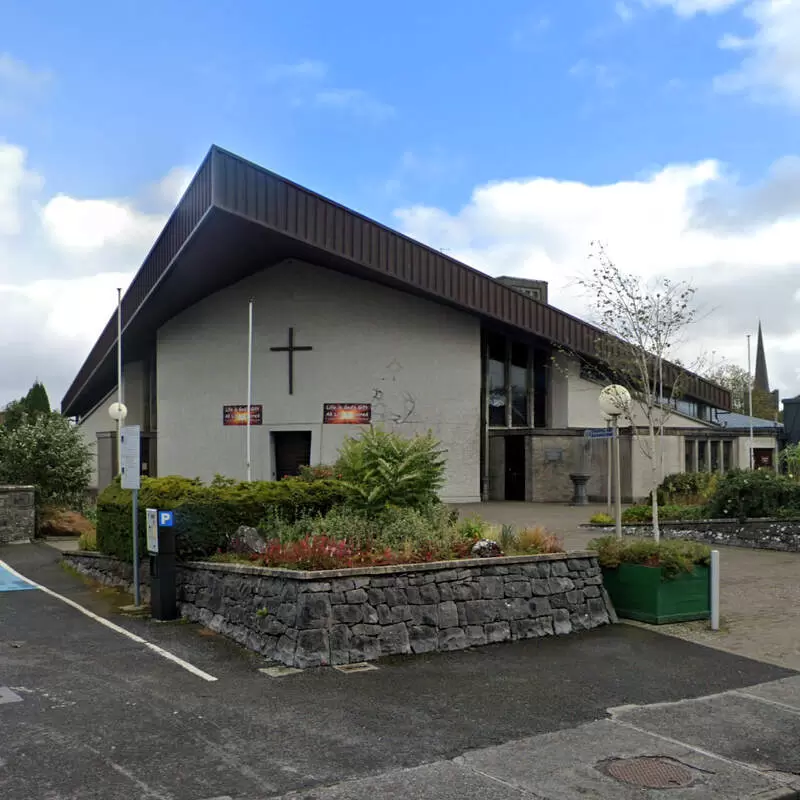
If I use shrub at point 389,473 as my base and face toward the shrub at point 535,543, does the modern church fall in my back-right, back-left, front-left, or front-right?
back-left

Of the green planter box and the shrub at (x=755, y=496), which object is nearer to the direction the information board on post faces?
the green planter box

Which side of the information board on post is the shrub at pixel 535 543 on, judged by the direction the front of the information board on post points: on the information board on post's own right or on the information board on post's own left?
on the information board on post's own left

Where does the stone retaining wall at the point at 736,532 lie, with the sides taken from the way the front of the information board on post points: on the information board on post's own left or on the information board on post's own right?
on the information board on post's own left

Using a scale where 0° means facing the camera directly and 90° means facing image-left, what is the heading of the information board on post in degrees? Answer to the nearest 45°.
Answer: approximately 0°

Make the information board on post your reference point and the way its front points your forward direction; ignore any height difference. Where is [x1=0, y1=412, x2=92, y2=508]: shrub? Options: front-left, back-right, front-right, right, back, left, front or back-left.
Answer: back

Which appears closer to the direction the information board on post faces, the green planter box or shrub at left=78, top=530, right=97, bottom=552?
the green planter box

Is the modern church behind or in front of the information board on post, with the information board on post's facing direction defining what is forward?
behind

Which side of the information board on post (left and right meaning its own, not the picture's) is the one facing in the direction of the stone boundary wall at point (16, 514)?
back
